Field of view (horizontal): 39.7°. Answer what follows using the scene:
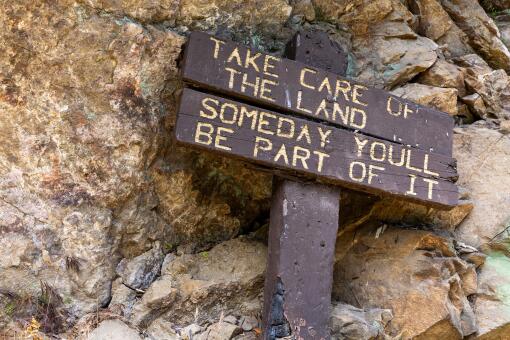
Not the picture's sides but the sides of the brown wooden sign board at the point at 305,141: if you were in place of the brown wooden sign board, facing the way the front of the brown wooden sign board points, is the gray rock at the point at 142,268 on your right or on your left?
on your right

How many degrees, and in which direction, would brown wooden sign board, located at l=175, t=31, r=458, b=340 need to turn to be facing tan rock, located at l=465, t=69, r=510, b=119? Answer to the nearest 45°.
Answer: approximately 135° to its left

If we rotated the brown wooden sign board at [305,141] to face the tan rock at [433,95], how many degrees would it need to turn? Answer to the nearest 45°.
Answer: approximately 135° to its left

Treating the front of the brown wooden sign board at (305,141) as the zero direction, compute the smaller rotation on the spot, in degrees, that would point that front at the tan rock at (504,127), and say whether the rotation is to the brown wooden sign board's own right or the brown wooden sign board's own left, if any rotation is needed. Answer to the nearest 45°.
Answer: approximately 135° to the brown wooden sign board's own left

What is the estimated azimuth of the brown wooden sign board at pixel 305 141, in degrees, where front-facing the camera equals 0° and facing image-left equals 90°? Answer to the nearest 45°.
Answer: approximately 0°

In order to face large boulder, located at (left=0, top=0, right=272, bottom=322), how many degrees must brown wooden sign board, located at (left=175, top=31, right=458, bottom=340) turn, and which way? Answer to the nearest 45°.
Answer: approximately 90° to its right
